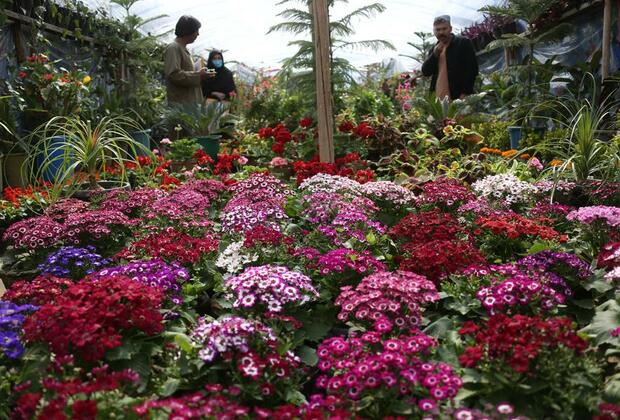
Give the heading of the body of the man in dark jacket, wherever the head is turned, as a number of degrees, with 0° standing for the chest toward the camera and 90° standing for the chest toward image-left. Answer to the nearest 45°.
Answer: approximately 45°

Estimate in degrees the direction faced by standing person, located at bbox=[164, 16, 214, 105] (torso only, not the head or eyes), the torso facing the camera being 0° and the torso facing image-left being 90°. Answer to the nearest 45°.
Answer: approximately 270°

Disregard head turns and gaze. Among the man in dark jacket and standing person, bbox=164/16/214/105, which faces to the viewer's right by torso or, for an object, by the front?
the standing person

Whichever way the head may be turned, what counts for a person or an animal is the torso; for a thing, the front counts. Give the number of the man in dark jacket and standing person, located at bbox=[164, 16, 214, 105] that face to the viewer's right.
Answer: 1

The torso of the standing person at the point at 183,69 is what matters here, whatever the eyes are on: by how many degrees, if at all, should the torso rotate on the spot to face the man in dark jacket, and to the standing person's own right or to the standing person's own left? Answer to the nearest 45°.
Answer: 0° — they already face them

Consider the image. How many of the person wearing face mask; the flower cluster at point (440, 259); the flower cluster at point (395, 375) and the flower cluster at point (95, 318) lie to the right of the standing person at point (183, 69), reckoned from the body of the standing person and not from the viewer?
3

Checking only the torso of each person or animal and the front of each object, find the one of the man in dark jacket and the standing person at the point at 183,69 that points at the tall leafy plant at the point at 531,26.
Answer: the standing person

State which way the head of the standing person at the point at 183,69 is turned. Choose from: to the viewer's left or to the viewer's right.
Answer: to the viewer's right

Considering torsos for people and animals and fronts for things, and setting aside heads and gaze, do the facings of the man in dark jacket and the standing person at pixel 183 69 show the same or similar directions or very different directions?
very different directions

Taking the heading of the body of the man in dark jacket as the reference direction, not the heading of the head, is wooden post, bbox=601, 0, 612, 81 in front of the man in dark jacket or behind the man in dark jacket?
behind

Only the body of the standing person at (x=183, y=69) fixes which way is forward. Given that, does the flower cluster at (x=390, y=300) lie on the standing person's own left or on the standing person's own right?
on the standing person's own right

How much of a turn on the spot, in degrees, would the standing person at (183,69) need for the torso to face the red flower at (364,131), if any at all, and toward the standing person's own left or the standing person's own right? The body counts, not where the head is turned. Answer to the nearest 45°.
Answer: approximately 45° to the standing person's own right

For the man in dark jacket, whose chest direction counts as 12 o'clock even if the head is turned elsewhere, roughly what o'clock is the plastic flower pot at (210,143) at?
The plastic flower pot is roughly at 1 o'clock from the man in dark jacket.
